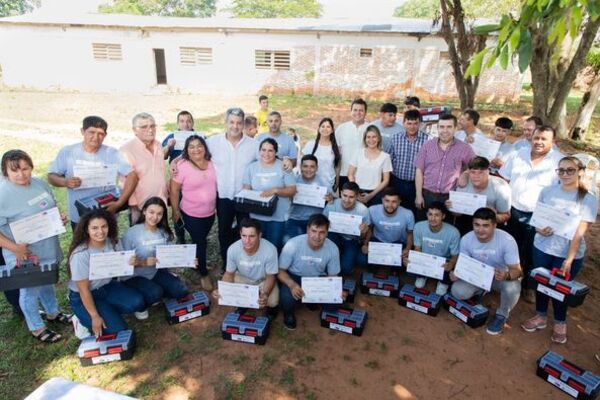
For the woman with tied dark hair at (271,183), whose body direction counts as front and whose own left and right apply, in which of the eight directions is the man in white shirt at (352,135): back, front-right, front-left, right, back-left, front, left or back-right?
back-left

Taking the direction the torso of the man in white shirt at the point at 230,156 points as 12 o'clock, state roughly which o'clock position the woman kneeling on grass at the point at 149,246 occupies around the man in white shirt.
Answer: The woman kneeling on grass is roughly at 2 o'clock from the man in white shirt.

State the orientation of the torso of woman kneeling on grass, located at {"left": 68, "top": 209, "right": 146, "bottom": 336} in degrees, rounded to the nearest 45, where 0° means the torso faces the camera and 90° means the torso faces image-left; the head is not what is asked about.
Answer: approximately 315°

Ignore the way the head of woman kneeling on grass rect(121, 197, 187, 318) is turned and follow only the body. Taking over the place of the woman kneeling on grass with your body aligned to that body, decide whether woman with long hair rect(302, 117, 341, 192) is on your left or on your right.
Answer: on your left

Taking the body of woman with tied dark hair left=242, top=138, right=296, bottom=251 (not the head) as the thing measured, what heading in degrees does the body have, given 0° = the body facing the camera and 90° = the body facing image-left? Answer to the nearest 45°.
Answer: approximately 0°

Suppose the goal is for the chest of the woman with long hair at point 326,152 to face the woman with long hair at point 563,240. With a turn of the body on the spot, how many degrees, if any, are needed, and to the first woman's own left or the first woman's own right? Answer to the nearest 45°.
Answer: approximately 45° to the first woman's own left

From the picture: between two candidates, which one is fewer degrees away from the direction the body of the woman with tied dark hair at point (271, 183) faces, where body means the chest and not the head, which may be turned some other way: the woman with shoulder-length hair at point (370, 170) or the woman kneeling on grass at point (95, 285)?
the woman kneeling on grass

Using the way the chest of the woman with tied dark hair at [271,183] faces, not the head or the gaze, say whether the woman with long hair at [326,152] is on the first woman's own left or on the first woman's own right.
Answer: on the first woman's own left
